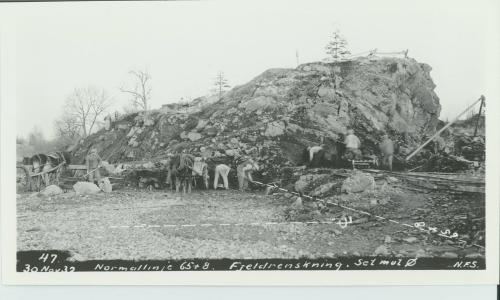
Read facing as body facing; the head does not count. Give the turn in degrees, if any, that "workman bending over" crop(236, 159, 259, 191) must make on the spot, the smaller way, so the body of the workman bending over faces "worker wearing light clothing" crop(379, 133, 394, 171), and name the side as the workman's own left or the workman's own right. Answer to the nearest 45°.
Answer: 0° — they already face them

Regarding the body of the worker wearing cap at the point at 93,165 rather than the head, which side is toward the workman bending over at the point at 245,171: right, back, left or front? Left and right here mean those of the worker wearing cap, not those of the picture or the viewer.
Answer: left

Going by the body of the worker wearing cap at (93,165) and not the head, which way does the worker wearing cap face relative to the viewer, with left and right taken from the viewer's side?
facing the viewer

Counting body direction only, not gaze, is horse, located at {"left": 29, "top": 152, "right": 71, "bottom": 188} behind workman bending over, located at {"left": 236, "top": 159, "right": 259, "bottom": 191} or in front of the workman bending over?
behind

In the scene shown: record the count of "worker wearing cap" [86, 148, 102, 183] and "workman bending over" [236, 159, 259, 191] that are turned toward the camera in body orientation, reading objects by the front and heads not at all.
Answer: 1
